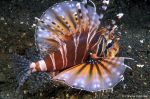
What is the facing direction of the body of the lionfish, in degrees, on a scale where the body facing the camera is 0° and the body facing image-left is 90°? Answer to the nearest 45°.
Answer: approximately 270°
